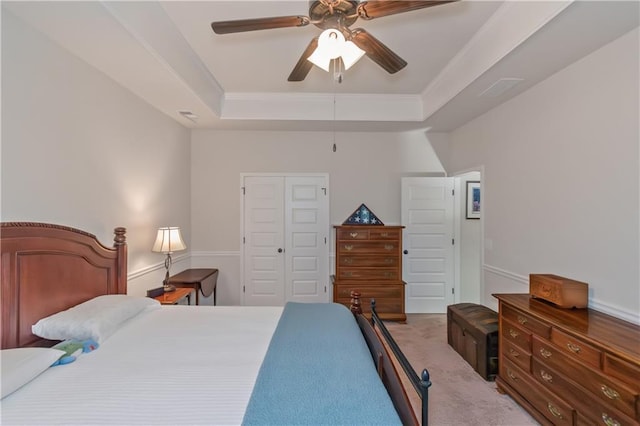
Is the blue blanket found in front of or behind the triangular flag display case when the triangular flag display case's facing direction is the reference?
in front

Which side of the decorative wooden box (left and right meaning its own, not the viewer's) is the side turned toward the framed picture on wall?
right

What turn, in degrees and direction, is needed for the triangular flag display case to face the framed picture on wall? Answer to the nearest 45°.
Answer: approximately 90° to its left

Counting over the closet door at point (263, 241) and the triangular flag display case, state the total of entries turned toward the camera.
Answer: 2

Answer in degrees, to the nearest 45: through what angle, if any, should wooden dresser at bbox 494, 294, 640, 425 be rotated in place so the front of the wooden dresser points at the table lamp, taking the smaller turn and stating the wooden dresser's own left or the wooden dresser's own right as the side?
approximately 45° to the wooden dresser's own right

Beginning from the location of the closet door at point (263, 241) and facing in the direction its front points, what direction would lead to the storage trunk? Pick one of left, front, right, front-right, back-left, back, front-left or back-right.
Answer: front-left

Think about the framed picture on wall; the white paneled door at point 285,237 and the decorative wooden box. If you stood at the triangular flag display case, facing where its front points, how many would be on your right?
1

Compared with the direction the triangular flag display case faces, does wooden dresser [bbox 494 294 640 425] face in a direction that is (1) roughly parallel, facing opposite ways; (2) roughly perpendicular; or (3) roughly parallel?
roughly perpendicular

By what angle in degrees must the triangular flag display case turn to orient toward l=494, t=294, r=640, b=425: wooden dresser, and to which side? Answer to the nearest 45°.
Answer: approximately 45° to its left

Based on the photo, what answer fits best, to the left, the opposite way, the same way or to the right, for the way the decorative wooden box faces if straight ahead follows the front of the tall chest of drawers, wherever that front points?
to the right
